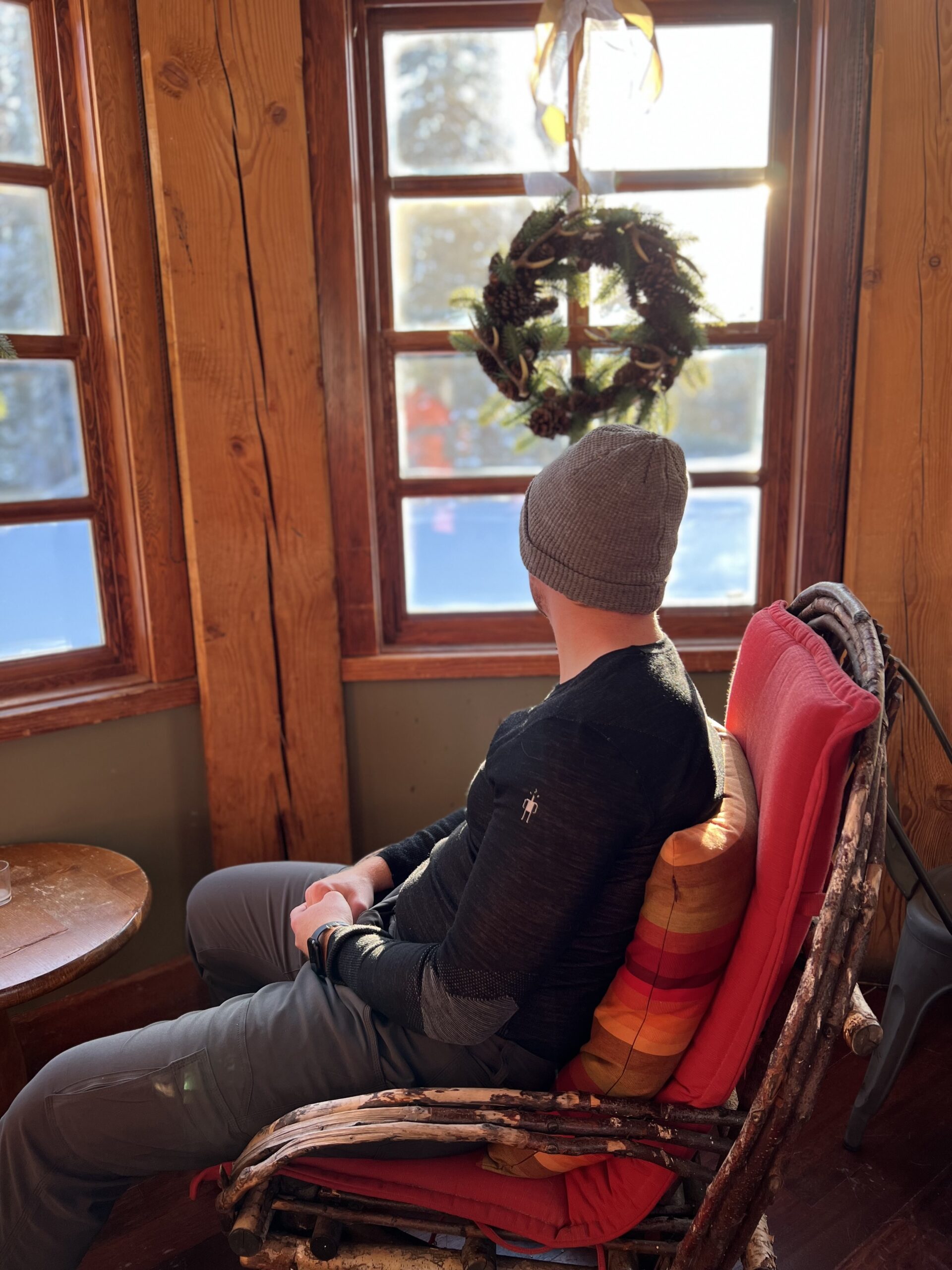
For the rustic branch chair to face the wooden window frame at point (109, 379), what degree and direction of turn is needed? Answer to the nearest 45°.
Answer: approximately 45° to its right

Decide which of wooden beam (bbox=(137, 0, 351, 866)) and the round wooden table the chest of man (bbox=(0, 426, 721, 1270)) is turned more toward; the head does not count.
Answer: the round wooden table

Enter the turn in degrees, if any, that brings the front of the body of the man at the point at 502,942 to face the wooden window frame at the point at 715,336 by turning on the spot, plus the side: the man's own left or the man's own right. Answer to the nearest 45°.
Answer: approximately 135° to the man's own right

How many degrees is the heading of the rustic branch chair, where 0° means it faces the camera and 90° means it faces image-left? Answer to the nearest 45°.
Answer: approximately 90°

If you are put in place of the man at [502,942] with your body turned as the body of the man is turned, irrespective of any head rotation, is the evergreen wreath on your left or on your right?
on your right

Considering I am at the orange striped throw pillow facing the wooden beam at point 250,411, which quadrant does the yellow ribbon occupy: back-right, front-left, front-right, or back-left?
front-right

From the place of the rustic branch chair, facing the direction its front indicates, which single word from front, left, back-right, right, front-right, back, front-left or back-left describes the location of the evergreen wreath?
right

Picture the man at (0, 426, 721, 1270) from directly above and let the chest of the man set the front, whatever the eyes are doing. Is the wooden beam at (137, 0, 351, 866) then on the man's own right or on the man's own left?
on the man's own right

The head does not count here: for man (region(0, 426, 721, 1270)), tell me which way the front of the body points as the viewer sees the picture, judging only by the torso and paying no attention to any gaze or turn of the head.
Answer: to the viewer's left

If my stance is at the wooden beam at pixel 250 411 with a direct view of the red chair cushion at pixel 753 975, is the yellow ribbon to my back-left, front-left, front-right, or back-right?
front-left

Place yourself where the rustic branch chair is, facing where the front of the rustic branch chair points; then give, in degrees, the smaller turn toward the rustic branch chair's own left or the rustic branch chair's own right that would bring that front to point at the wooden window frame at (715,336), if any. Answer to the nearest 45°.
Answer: approximately 90° to the rustic branch chair's own right

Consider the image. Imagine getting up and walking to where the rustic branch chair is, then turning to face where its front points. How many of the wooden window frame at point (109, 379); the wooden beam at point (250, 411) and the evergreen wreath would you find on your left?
0

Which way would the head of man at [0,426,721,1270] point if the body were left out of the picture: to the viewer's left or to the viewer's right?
to the viewer's left

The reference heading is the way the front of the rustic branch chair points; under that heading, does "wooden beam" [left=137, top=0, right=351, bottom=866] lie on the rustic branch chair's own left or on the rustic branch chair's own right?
on the rustic branch chair's own right
